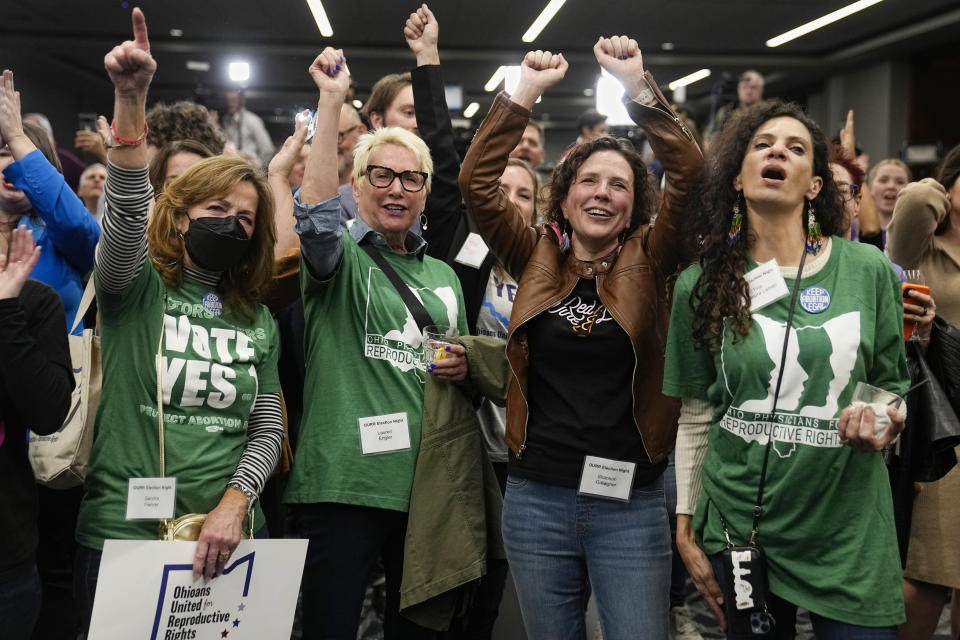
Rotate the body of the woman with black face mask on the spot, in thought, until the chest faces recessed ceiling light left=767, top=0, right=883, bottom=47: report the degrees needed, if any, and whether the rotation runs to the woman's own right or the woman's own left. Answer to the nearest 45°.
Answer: approximately 90° to the woman's own left

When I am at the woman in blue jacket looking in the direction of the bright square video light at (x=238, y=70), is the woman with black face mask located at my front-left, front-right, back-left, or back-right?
back-right

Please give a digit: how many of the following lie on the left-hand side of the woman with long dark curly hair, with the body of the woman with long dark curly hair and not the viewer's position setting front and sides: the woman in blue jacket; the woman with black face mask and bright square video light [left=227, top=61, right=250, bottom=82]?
0

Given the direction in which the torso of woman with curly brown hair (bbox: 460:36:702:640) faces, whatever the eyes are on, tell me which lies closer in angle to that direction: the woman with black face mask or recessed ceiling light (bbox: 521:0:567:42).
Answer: the woman with black face mask

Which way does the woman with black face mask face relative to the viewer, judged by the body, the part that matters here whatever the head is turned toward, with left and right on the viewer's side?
facing the viewer and to the right of the viewer

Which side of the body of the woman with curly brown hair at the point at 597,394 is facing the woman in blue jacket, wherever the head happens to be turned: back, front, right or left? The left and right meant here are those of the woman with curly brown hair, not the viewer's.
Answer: right

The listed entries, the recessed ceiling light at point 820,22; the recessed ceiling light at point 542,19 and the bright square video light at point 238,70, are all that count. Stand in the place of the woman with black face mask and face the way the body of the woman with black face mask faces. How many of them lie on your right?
0

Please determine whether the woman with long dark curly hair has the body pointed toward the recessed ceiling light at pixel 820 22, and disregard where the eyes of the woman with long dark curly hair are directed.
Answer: no

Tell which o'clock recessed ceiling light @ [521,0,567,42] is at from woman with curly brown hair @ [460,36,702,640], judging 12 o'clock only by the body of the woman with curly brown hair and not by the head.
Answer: The recessed ceiling light is roughly at 6 o'clock from the woman with curly brown hair.

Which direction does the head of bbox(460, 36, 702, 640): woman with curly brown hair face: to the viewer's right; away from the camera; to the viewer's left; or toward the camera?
toward the camera

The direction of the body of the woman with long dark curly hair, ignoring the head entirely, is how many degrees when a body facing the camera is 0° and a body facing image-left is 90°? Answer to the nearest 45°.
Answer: approximately 0°

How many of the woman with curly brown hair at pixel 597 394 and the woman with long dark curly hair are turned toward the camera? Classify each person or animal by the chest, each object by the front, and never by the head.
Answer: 2

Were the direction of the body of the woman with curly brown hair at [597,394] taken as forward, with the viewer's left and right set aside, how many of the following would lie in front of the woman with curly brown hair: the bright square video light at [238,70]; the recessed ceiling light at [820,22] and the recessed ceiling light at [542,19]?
0

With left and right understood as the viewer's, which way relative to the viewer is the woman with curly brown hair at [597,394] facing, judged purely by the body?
facing the viewer

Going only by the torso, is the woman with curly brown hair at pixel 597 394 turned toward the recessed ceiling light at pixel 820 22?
no
